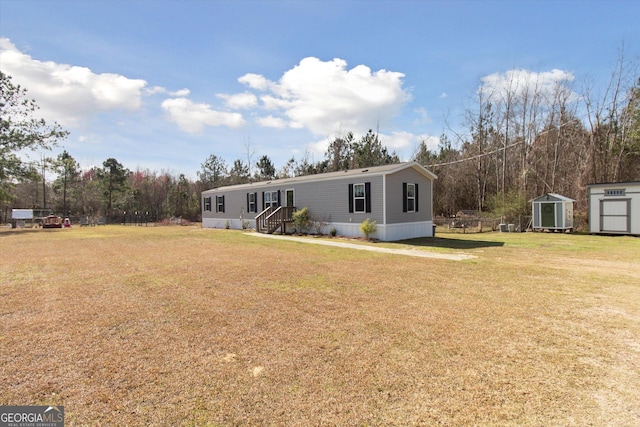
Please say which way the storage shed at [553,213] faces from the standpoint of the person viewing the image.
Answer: facing the viewer

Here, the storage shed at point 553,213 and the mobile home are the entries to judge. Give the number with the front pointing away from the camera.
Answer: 0

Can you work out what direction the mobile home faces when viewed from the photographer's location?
facing the viewer and to the left of the viewer

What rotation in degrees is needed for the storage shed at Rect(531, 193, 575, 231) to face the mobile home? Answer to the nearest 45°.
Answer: approximately 45° to its right

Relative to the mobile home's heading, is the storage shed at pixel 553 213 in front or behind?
behind

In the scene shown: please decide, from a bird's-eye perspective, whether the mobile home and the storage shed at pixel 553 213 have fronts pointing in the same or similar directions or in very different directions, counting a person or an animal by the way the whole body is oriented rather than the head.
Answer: same or similar directions
